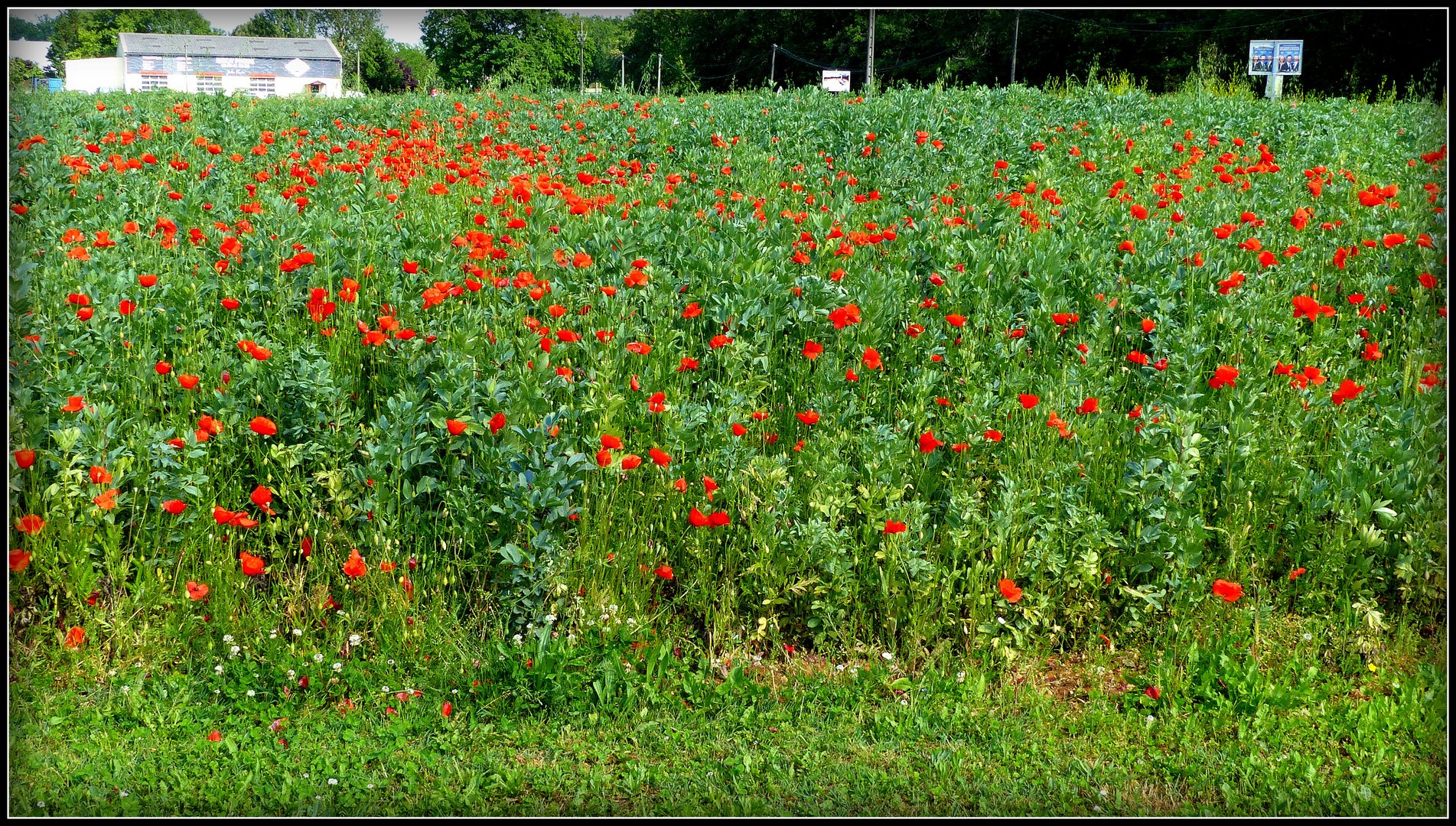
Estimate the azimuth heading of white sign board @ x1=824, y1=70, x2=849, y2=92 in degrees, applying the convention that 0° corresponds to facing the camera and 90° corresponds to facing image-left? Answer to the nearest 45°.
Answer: approximately 0°

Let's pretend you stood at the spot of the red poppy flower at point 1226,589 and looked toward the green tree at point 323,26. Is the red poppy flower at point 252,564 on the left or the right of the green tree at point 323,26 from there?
left

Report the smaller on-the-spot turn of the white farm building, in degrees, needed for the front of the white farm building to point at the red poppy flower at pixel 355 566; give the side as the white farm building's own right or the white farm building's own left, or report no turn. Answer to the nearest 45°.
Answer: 0° — it already faces it

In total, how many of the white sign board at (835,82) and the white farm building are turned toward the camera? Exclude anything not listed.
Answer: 2

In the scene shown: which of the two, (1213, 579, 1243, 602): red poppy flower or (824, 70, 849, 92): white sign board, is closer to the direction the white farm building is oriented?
the red poppy flower

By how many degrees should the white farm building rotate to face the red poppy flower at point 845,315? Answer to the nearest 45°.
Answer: approximately 45° to its left
